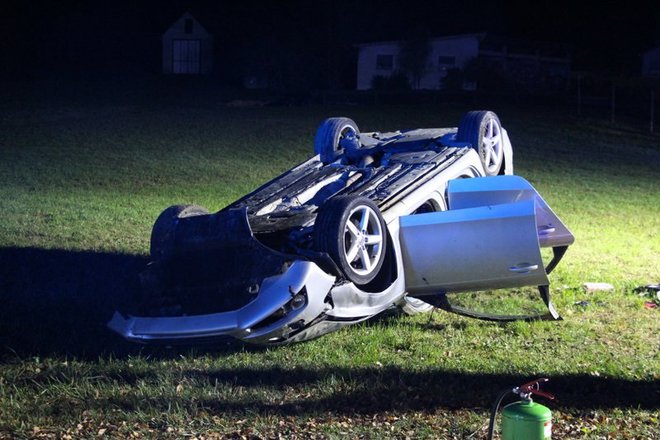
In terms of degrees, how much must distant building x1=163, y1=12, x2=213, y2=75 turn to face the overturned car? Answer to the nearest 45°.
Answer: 0° — it already faces it

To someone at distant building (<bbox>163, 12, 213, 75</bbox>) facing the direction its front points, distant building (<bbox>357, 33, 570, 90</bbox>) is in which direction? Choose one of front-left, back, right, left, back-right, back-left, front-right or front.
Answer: front-left

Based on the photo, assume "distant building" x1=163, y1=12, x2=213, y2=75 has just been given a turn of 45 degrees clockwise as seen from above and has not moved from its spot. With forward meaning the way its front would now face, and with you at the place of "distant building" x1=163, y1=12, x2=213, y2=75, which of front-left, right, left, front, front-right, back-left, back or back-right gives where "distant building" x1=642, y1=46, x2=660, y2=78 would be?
back-left

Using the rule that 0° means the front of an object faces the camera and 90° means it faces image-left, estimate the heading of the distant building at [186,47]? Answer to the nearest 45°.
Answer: approximately 0°

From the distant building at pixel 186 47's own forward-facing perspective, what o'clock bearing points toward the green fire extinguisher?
The green fire extinguisher is roughly at 12 o'clock from the distant building.

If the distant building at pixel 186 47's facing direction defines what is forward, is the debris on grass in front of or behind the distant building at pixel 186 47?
in front

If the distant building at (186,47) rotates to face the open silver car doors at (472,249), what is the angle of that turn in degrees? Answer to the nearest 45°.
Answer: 0° — it already faces it
